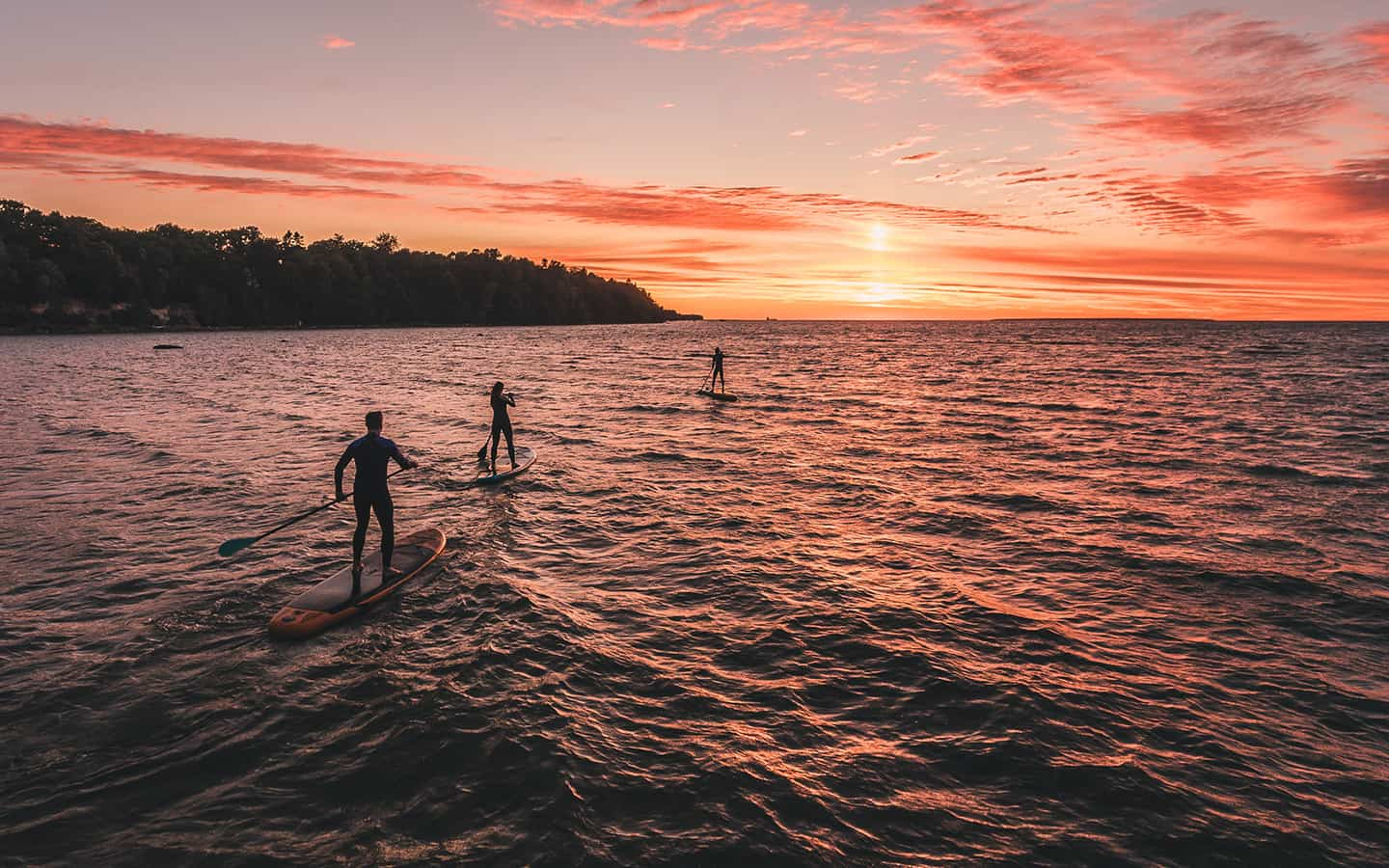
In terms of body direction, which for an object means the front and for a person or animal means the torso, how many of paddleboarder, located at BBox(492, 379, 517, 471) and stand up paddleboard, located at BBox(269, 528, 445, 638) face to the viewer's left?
0

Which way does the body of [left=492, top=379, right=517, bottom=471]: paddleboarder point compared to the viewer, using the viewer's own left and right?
facing away from the viewer and to the right of the viewer

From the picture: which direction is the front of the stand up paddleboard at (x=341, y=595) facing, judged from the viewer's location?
facing away from the viewer and to the right of the viewer

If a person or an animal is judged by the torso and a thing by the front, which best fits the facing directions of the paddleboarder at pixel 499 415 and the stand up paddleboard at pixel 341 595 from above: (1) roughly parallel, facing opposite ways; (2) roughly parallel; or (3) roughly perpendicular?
roughly parallel
